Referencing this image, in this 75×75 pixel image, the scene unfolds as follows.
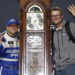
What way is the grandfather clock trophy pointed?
toward the camera

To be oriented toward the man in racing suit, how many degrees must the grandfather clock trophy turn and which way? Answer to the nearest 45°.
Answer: approximately 135° to its right
